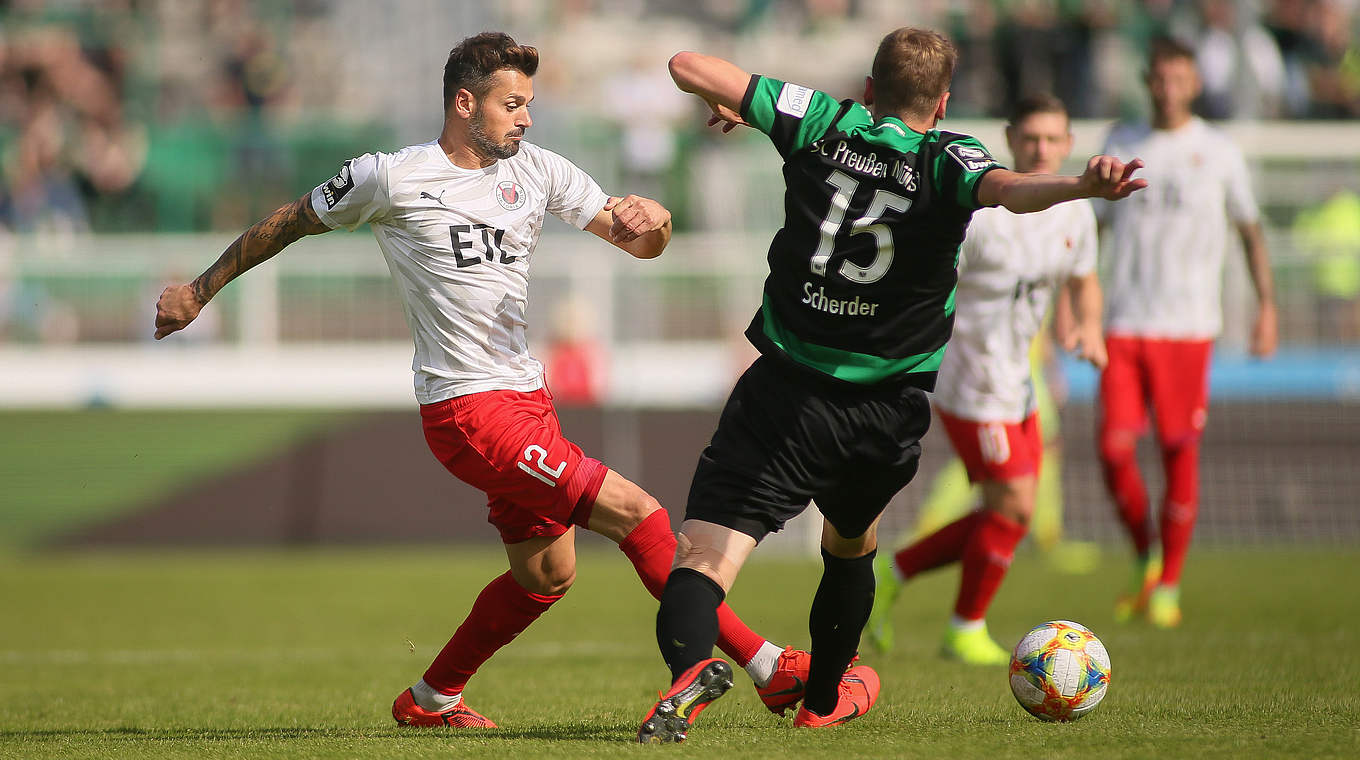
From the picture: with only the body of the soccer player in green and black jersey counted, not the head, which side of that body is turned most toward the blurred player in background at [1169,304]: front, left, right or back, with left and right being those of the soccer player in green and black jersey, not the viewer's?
front

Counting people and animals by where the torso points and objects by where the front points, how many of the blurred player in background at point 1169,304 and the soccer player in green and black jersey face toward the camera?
1

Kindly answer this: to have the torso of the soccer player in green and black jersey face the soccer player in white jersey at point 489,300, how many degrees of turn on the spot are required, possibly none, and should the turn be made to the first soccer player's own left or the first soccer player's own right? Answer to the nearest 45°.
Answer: approximately 90° to the first soccer player's own left

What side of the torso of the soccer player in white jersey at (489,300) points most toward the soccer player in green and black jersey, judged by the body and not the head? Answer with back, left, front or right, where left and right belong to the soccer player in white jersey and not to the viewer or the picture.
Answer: front

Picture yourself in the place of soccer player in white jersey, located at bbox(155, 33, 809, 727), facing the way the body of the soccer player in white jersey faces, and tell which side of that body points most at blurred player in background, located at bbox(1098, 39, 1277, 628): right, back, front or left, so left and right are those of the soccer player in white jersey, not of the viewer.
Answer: left

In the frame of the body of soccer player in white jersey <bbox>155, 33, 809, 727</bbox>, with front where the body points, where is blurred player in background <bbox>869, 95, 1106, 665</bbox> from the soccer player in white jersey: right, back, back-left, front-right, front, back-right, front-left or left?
left

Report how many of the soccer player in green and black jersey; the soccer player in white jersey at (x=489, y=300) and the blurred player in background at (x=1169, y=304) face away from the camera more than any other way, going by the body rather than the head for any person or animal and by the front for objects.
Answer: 1

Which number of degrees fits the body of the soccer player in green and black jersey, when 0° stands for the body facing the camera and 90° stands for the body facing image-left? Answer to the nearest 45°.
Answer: approximately 180°

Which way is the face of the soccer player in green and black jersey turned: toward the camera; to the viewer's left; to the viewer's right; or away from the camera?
away from the camera

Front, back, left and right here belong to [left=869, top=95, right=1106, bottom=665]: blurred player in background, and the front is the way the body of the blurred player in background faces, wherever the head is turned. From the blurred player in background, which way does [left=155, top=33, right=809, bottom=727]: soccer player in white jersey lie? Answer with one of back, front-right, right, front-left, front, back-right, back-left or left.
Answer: right
